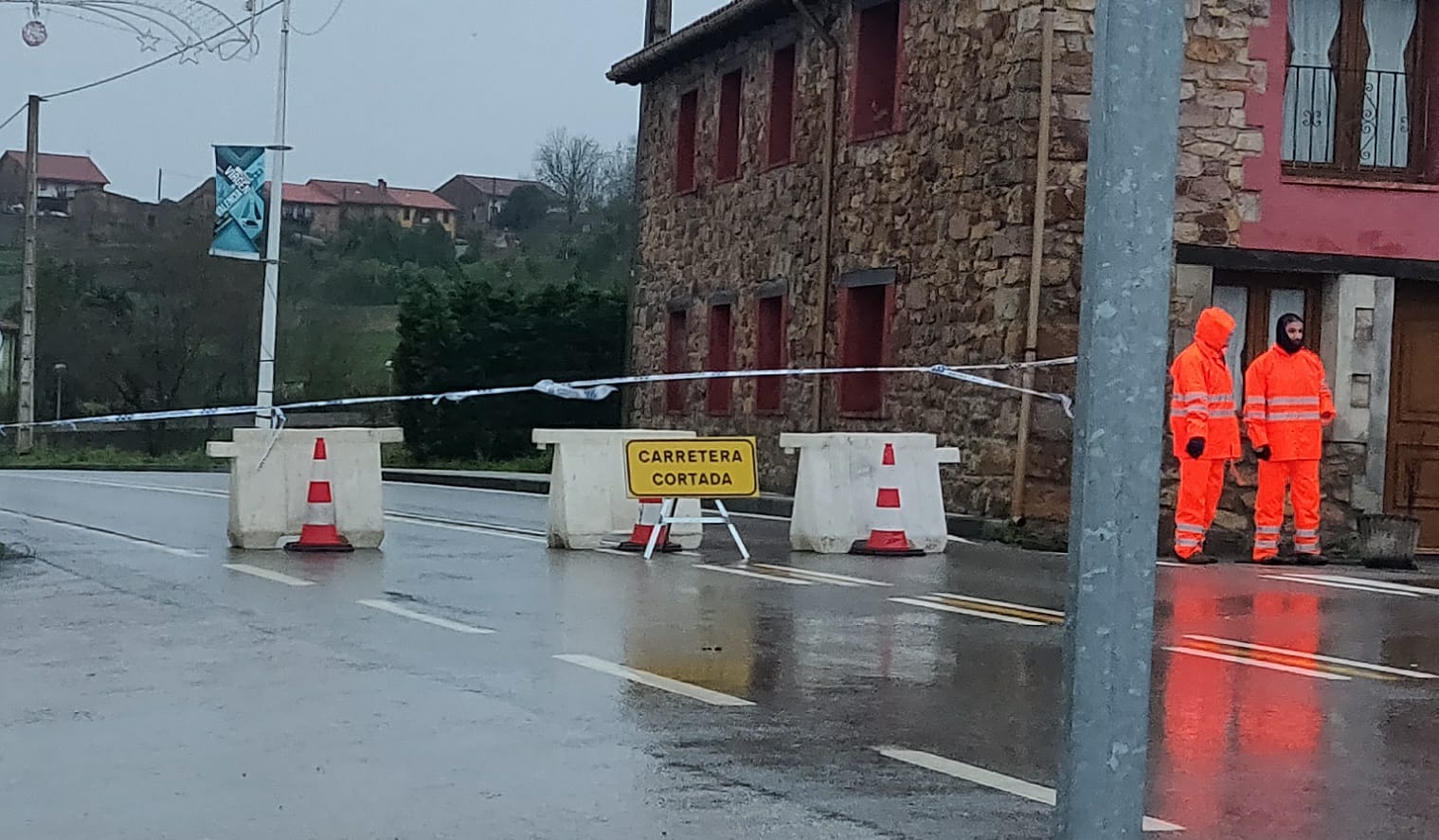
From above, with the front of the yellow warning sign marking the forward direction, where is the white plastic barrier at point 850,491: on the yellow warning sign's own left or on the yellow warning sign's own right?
on the yellow warning sign's own left

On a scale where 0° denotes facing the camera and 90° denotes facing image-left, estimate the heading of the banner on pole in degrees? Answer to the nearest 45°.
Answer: approximately 0°

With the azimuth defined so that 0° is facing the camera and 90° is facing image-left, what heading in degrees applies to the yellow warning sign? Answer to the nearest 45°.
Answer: approximately 0°

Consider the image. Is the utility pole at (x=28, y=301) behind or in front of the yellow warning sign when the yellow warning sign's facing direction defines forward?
behind

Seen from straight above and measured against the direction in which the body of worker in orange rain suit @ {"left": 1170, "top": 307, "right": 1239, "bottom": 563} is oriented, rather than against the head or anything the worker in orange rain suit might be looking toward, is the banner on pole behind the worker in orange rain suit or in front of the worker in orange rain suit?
behind

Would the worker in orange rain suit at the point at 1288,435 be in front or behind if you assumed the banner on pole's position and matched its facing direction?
in front
